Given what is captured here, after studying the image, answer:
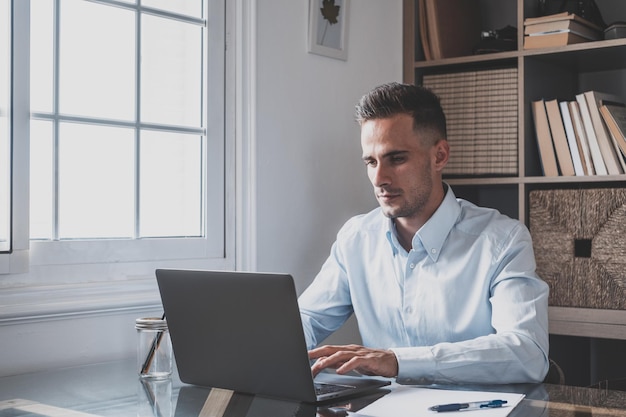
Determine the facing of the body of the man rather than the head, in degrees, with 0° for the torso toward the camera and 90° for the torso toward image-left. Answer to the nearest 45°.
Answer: approximately 45°

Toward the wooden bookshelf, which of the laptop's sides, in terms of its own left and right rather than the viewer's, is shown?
front

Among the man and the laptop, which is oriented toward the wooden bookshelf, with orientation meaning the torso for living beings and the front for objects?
the laptop

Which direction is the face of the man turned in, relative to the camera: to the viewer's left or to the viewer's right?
to the viewer's left

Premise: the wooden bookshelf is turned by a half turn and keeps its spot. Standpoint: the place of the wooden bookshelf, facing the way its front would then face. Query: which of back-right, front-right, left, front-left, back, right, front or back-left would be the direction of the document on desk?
back-right

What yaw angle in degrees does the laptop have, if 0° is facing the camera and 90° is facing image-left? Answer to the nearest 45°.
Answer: approximately 225°

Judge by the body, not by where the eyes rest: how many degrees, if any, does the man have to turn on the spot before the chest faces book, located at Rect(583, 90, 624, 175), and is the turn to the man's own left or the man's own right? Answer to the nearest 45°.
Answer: approximately 180°

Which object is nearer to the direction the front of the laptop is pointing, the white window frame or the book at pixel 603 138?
the book

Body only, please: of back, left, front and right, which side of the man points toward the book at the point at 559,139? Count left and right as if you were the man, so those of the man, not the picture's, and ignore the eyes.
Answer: back

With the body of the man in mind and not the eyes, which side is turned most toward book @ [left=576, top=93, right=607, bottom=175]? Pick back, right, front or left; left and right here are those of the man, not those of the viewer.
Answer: back

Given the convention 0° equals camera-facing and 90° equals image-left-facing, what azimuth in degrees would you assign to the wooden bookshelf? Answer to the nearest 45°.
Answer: approximately 45°

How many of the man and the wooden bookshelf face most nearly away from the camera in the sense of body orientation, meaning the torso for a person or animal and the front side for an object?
0

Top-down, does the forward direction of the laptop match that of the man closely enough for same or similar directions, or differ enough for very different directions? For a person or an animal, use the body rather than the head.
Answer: very different directions

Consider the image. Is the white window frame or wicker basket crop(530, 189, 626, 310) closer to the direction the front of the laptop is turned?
the wicker basket

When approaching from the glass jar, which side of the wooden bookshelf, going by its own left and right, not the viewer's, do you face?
front
